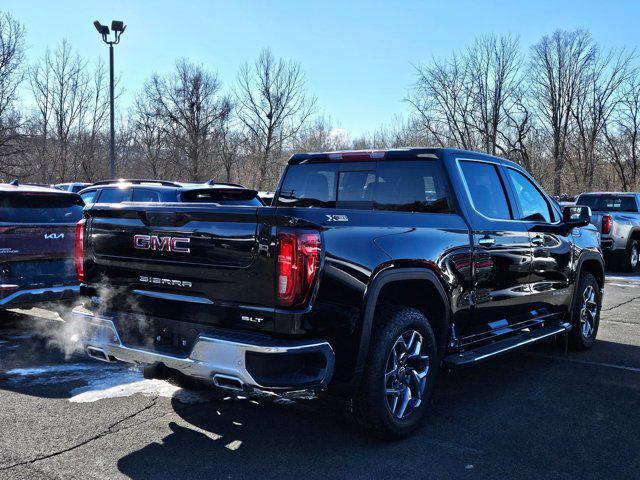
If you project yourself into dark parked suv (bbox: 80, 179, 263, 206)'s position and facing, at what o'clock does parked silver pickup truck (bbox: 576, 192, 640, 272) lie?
The parked silver pickup truck is roughly at 4 o'clock from the dark parked suv.

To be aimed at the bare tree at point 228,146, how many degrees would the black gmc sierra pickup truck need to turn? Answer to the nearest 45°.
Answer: approximately 45° to its left

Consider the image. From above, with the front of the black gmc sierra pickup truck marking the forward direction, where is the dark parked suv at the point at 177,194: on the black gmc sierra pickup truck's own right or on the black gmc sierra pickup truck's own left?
on the black gmc sierra pickup truck's own left

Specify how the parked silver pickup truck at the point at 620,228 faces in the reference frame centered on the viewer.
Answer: facing away from the viewer and to the right of the viewer

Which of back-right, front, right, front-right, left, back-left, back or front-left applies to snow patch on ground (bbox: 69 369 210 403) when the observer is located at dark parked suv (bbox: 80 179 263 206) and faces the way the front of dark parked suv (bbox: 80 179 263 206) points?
back-left

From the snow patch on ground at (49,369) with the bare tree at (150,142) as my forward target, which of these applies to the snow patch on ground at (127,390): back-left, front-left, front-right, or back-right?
back-right

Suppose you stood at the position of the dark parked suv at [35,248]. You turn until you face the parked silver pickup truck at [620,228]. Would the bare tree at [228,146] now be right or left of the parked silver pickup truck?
left

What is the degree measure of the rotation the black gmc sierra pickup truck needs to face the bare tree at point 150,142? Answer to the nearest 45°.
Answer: approximately 45° to its left

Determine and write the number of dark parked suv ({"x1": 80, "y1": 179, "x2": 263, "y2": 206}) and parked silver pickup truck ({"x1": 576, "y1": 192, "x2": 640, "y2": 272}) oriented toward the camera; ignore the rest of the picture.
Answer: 0

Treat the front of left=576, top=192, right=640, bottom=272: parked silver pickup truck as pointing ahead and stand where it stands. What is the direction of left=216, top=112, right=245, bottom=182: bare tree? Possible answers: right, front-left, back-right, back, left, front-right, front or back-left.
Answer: left

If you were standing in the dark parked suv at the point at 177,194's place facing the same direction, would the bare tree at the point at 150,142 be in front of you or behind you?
in front

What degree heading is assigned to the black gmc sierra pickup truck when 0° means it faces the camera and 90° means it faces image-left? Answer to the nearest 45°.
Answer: approximately 225°

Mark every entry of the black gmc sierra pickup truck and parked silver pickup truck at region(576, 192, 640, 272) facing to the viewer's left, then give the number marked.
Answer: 0

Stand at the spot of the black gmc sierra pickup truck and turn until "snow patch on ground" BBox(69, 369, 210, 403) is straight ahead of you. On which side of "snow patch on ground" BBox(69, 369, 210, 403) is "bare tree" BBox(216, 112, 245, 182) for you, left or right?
right

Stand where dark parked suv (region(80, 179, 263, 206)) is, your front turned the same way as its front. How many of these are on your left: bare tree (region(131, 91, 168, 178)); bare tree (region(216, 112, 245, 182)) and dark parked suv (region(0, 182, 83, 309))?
1

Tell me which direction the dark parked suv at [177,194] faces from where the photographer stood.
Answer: facing away from the viewer and to the left of the viewer
